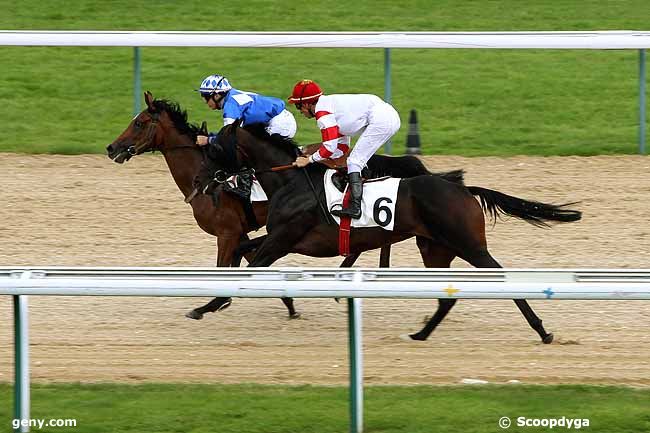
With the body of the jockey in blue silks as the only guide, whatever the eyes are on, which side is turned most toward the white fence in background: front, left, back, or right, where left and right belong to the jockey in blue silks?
right

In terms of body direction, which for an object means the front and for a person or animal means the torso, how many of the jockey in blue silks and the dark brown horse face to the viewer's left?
2

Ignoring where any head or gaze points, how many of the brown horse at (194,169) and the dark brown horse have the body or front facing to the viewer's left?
2

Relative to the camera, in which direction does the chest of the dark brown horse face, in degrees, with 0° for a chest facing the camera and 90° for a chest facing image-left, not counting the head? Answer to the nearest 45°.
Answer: approximately 90°

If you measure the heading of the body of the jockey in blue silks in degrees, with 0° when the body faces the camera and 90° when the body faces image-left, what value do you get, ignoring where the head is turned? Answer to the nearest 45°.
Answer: approximately 90°

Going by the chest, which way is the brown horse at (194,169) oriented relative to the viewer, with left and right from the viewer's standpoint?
facing to the left of the viewer

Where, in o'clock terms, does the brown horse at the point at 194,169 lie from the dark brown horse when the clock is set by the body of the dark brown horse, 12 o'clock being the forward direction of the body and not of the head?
The brown horse is roughly at 1 o'clock from the dark brown horse.
